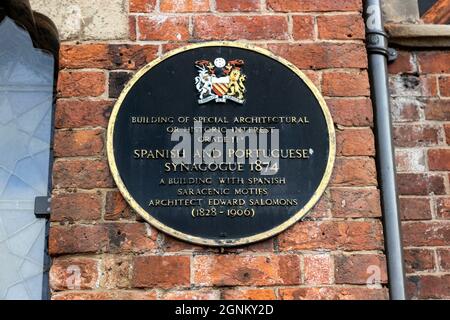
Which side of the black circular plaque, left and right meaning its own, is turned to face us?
front

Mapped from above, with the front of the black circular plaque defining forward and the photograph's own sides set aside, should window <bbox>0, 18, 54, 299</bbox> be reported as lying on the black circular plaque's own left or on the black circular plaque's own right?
on the black circular plaque's own right

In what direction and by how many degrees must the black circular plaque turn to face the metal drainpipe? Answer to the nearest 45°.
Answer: approximately 90° to its left
